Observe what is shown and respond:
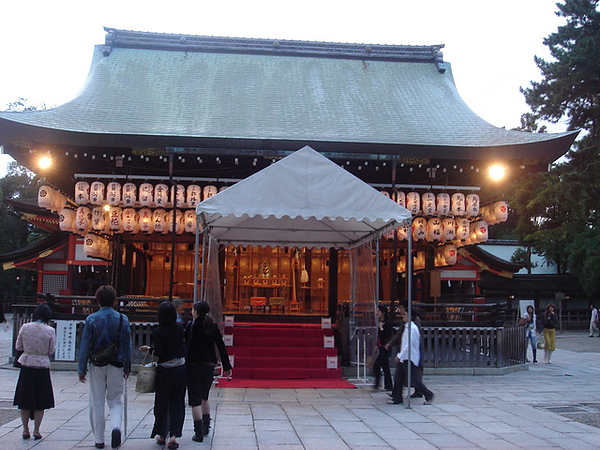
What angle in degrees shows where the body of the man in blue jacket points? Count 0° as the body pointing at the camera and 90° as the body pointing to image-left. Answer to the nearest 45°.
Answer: approximately 180°

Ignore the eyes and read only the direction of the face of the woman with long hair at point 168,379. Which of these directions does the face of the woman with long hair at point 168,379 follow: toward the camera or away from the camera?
away from the camera

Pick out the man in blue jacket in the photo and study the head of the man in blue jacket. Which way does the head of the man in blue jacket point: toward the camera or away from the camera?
away from the camera

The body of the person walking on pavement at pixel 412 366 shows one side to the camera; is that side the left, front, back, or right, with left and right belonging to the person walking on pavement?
left

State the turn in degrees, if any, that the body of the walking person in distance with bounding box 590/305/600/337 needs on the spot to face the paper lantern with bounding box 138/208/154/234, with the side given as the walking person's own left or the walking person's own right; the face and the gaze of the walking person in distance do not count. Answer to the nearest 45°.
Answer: approximately 45° to the walking person's own left

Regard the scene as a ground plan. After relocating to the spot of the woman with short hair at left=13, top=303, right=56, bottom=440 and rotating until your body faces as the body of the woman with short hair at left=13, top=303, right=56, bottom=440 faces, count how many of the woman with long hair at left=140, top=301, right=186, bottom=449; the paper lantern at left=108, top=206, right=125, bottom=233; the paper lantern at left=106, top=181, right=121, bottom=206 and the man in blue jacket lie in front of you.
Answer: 2

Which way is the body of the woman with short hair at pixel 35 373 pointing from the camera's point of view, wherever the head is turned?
away from the camera
